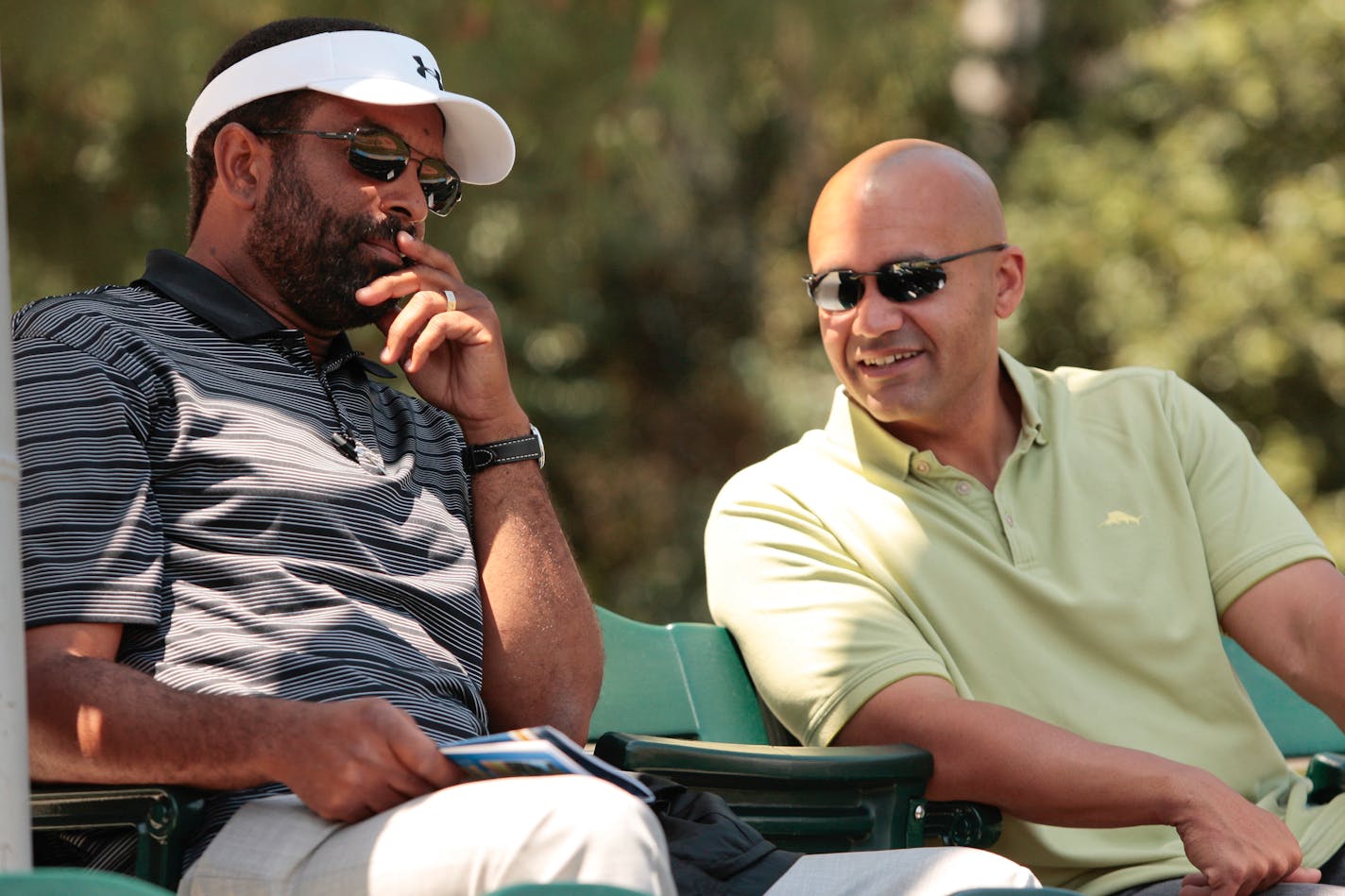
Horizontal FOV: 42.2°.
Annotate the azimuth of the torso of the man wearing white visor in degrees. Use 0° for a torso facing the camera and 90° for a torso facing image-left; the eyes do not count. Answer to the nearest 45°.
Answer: approximately 315°

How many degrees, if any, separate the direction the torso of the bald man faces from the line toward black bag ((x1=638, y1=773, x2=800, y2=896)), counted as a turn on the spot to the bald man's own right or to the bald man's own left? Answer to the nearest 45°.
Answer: approximately 45° to the bald man's own right

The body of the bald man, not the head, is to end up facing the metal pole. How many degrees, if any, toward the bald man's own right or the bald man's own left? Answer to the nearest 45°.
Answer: approximately 45° to the bald man's own right

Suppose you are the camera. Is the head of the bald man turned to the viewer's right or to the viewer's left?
to the viewer's left

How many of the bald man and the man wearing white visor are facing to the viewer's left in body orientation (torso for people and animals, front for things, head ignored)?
0

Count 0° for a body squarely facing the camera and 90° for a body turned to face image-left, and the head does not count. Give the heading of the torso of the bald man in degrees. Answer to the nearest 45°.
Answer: approximately 0°
